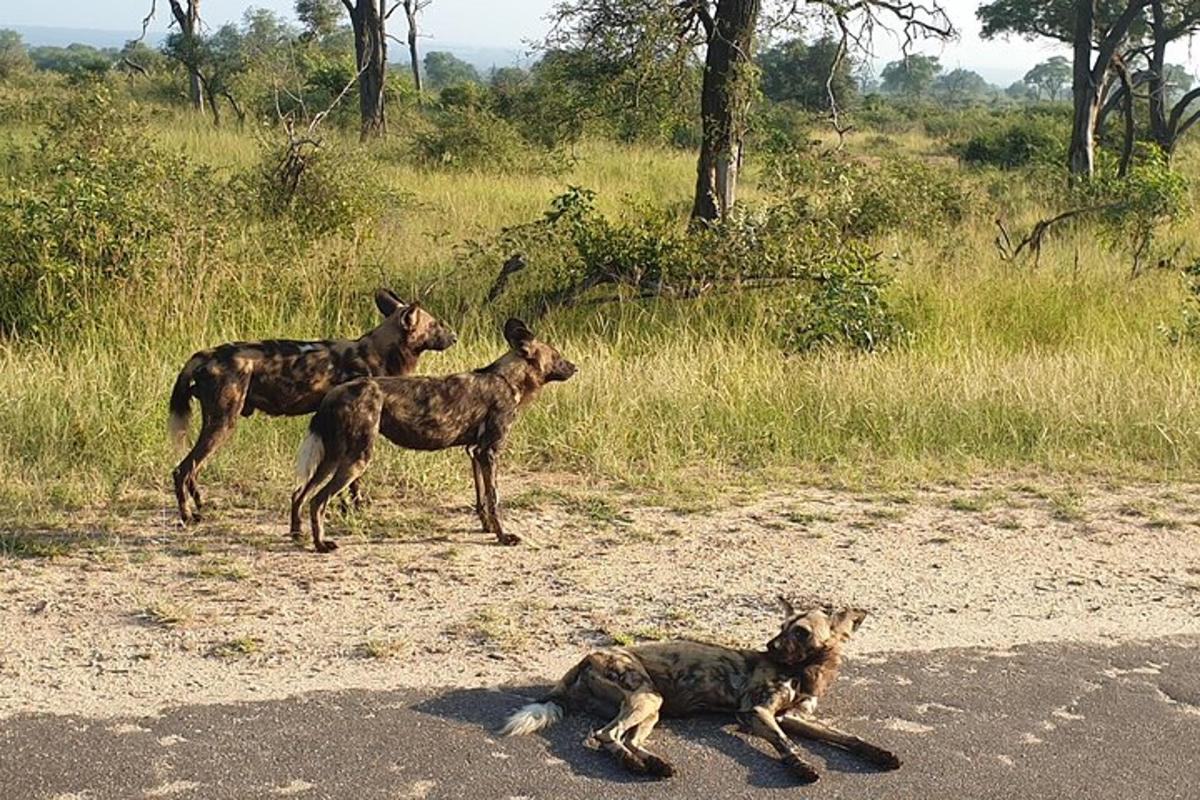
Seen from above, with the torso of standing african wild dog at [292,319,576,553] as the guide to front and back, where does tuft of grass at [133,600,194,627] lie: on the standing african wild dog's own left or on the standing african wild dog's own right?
on the standing african wild dog's own right

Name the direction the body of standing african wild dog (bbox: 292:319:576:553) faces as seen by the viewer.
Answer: to the viewer's right

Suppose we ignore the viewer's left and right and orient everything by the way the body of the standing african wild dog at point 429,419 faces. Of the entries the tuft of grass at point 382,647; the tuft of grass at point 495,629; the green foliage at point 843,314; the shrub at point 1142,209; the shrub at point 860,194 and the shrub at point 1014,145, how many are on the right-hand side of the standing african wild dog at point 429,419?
2

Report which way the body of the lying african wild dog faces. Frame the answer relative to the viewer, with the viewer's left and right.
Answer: facing to the right of the viewer

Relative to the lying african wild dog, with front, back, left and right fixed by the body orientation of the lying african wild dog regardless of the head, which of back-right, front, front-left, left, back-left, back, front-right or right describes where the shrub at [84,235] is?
back-left

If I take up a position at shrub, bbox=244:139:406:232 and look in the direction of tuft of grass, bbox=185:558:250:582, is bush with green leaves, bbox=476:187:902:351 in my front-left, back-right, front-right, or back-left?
front-left

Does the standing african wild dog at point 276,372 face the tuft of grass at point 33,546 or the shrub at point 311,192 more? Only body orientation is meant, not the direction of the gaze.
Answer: the shrub

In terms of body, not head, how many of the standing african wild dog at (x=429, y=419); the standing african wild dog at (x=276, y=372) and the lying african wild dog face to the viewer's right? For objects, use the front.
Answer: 3

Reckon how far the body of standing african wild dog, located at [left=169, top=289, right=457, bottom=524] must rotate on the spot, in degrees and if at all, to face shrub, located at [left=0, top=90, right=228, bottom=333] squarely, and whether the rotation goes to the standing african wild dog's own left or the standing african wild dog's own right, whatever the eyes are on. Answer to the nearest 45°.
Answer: approximately 90° to the standing african wild dog's own left

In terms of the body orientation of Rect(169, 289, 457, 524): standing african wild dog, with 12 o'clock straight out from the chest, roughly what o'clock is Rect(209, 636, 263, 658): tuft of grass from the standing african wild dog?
The tuft of grass is roughly at 3 o'clock from the standing african wild dog.

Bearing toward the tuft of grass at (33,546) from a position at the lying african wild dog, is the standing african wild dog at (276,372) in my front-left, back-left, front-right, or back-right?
front-right

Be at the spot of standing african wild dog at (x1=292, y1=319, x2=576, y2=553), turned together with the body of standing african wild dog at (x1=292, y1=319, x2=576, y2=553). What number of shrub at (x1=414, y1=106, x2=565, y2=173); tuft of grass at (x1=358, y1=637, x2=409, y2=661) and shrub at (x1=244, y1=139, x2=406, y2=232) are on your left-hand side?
2

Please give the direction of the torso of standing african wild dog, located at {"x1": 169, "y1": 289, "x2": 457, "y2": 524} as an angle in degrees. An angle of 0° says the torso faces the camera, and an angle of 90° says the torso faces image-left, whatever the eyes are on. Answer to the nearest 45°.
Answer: approximately 270°

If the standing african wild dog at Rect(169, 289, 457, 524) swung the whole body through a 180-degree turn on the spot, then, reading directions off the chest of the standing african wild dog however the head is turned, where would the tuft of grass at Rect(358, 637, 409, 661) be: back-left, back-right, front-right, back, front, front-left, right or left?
left

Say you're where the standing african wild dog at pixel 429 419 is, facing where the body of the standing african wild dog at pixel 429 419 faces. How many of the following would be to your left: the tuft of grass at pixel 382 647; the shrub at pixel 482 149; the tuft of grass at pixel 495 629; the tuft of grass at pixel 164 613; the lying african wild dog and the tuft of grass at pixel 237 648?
1

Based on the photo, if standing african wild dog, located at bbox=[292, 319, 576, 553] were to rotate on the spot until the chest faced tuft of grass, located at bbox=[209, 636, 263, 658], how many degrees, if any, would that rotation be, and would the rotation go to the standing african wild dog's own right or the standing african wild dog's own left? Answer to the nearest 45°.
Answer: approximately 90° to the standing african wild dog's own right
